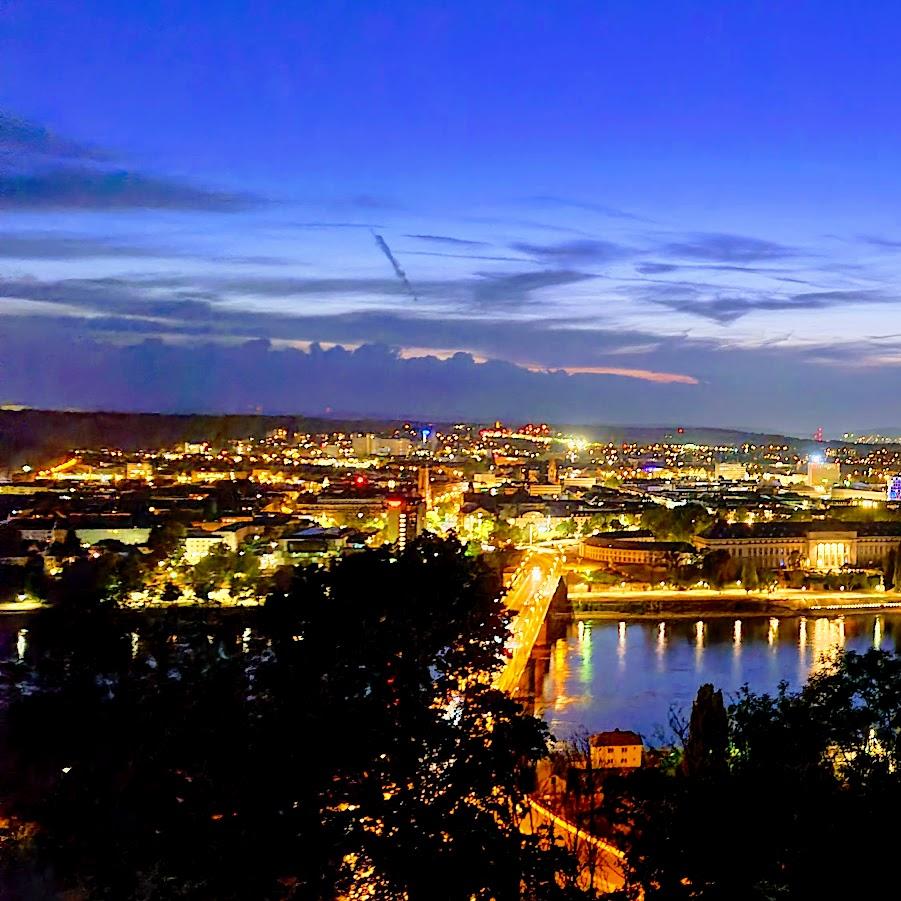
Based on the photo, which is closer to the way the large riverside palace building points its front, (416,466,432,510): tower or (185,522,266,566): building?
the building

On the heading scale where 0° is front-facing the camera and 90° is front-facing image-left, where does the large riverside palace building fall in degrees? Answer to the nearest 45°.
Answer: approximately 0°

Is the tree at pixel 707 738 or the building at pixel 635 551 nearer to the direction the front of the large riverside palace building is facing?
the tree

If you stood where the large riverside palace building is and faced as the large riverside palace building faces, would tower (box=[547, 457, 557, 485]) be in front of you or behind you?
behind

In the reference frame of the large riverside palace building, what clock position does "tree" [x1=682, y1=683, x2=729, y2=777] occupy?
The tree is roughly at 12 o'clock from the large riverside palace building.

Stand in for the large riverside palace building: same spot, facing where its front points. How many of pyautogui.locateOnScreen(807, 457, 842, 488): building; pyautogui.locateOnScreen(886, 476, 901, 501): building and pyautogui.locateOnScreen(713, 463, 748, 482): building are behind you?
3

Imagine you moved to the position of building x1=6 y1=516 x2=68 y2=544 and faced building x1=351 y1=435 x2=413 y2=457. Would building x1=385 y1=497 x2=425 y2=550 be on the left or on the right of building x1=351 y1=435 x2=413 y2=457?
right

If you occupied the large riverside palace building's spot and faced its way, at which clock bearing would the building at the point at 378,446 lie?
The building is roughly at 5 o'clock from the large riverside palace building.

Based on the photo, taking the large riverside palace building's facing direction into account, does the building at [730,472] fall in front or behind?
behind

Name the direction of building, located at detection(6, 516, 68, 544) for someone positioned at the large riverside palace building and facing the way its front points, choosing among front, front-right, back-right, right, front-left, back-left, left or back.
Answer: front-right

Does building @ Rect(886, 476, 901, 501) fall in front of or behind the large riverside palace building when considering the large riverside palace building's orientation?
behind

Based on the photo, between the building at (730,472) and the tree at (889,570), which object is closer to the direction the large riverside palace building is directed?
the tree
